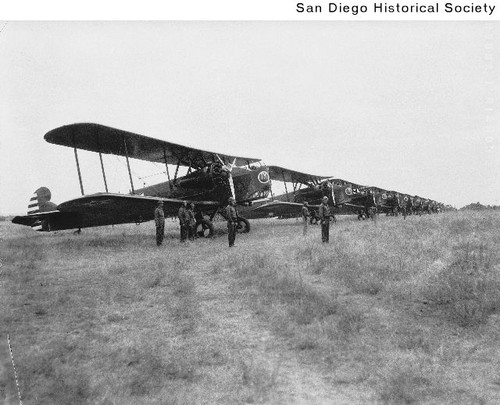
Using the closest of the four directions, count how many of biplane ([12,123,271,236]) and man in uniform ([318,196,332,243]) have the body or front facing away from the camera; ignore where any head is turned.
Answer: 0

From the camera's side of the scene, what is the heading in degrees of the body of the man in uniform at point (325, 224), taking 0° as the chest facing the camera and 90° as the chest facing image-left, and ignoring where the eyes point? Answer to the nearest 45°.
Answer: approximately 315°

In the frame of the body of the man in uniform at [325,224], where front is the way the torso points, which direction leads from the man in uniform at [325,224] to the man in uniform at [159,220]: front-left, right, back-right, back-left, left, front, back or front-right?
back-right

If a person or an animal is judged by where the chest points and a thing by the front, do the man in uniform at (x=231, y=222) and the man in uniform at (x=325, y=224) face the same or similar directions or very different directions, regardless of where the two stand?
same or similar directions

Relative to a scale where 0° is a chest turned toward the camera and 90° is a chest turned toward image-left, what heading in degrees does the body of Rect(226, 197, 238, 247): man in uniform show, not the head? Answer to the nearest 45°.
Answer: approximately 315°

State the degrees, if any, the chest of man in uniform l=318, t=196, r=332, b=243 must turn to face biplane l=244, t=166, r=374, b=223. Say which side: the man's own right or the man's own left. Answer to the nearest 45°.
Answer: approximately 135° to the man's own left

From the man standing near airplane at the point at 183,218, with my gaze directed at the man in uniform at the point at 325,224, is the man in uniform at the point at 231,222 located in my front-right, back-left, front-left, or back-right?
front-right

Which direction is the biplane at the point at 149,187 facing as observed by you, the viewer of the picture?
facing the viewer and to the right of the viewer

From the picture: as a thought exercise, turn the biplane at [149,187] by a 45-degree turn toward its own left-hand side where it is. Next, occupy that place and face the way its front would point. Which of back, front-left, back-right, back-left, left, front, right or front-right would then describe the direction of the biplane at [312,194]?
front-left

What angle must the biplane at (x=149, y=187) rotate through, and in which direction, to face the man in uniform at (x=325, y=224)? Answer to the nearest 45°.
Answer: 0° — it already faces them

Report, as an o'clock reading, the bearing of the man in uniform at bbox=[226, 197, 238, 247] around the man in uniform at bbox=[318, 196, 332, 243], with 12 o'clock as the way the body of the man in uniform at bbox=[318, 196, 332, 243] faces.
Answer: the man in uniform at bbox=[226, 197, 238, 247] is roughly at 4 o'clock from the man in uniform at bbox=[318, 196, 332, 243].

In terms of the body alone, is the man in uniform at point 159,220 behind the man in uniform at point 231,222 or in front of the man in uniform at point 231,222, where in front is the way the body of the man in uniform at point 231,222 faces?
behind

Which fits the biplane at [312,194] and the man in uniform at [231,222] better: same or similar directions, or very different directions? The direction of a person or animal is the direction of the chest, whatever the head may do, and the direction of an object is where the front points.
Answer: same or similar directions
